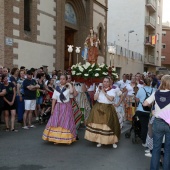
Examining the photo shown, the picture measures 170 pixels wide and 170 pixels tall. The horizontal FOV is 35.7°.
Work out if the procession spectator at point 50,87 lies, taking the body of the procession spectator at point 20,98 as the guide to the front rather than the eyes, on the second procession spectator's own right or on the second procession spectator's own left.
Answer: on the second procession spectator's own left

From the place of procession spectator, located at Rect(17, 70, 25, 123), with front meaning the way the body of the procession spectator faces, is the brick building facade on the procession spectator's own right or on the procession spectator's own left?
on the procession spectator's own left

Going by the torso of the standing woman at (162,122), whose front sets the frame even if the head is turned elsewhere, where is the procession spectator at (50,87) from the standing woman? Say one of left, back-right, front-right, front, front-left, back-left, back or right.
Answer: front-left

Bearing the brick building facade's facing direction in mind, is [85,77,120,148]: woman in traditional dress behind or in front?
in front

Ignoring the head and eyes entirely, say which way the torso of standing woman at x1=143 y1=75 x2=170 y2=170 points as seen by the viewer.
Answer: away from the camera

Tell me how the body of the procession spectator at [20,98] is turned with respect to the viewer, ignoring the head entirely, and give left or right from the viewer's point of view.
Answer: facing the viewer and to the right of the viewer

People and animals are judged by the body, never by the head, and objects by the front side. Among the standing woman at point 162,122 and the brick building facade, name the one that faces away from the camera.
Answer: the standing woman

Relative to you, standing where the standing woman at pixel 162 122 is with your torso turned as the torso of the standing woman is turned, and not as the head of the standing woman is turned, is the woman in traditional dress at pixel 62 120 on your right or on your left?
on your left

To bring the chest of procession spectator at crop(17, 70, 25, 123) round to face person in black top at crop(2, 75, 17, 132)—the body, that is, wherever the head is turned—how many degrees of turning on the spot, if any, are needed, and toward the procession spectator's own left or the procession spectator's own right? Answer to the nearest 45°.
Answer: approximately 45° to the procession spectator's own right
